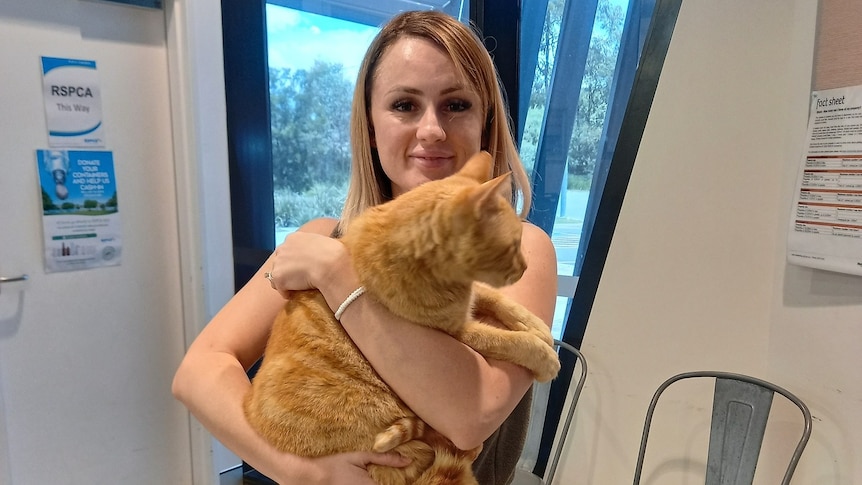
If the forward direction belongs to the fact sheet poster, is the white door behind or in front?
in front

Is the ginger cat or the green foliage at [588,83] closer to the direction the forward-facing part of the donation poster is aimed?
the ginger cat

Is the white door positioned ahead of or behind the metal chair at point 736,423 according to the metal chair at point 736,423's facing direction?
ahead

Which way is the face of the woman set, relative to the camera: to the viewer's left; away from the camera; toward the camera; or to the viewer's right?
toward the camera

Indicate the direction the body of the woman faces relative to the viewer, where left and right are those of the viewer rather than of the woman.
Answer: facing the viewer

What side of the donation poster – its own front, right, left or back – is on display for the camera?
front

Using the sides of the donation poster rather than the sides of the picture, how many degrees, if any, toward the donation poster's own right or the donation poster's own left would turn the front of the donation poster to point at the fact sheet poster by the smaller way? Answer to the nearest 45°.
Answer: approximately 45° to the donation poster's own left

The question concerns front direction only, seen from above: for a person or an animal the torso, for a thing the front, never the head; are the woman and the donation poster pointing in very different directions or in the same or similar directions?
same or similar directions

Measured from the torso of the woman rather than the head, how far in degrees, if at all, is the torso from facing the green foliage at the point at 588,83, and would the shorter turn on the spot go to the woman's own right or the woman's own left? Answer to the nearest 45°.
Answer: approximately 135° to the woman's own left

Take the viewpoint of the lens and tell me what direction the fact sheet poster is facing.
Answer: facing the viewer and to the left of the viewer

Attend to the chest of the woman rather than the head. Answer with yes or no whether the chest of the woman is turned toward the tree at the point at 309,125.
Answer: no

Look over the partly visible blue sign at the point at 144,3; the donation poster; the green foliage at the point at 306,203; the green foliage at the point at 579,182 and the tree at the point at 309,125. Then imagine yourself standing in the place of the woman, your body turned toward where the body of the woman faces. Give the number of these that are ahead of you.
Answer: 0

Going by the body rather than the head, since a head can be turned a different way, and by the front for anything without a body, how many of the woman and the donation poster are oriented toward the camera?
2

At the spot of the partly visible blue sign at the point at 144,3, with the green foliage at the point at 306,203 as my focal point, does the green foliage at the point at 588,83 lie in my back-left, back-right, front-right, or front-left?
front-right
